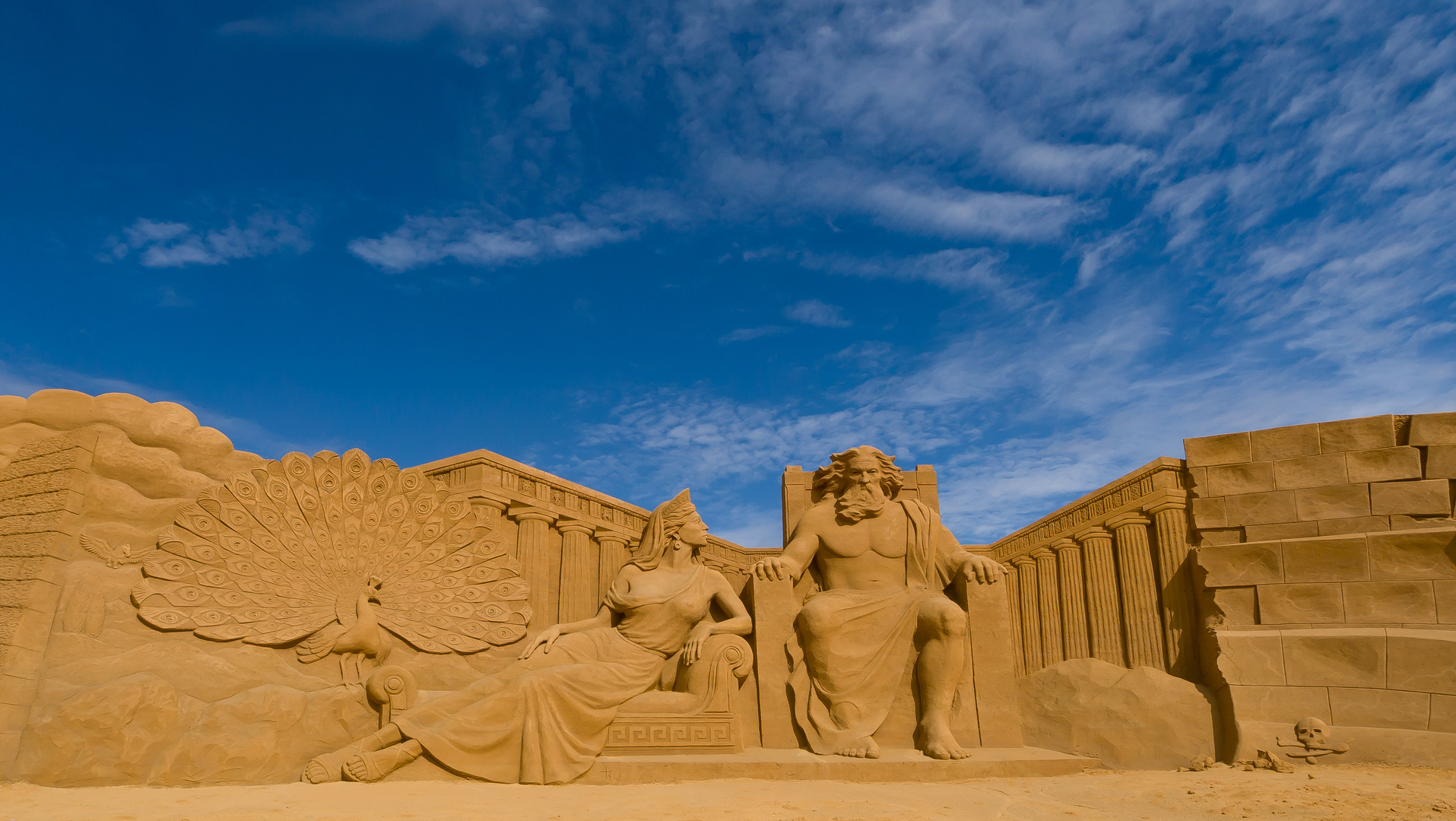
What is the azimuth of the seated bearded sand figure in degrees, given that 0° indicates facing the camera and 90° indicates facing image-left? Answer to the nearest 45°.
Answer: approximately 0°

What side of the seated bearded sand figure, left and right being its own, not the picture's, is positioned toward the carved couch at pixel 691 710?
right

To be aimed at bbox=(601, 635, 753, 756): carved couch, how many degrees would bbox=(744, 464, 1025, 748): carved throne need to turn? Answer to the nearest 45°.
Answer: approximately 90° to its right

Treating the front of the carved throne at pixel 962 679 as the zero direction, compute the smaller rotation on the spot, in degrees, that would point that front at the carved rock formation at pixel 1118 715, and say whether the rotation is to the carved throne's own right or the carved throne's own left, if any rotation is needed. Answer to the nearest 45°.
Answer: approximately 135° to the carved throne's own left

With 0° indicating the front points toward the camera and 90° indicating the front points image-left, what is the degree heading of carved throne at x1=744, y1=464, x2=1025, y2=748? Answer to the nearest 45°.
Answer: approximately 0°
